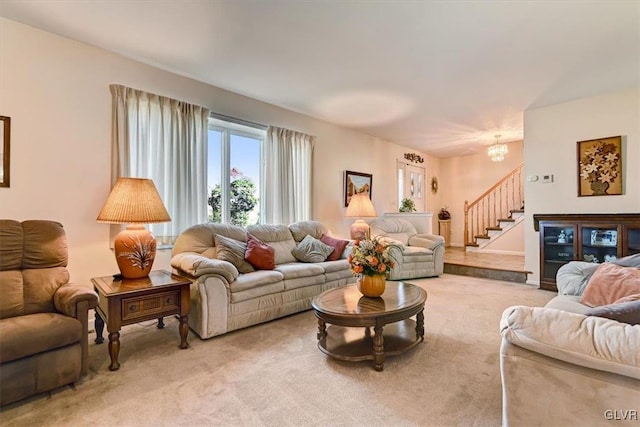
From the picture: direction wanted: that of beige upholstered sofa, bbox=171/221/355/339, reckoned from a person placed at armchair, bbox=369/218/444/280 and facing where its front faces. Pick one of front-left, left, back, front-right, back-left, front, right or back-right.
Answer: right

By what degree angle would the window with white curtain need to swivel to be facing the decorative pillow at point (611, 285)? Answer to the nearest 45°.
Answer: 0° — it already faces it

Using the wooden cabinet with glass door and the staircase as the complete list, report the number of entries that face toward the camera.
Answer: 1

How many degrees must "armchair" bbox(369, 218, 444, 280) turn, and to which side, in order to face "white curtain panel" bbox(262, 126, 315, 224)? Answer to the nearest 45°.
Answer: approximately 90° to its right

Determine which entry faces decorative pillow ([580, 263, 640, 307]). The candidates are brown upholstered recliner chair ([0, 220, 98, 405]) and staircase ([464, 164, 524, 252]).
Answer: the brown upholstered recliner chair

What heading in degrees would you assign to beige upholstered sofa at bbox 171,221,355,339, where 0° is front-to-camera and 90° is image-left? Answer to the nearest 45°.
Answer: approximately 315°

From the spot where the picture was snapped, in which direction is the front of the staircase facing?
facing to the left of the viewer

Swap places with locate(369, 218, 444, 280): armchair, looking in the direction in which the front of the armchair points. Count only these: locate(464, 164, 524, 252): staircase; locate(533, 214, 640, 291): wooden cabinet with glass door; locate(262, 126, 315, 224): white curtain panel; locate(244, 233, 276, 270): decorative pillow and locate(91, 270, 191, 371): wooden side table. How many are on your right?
3
